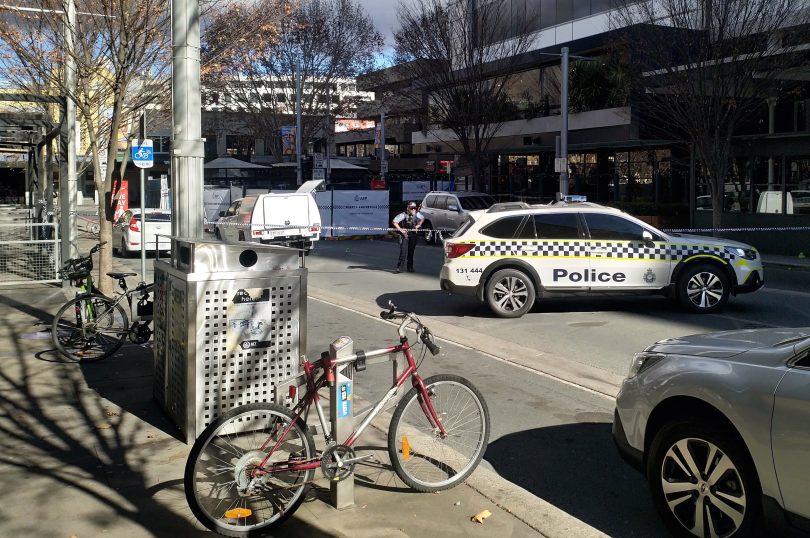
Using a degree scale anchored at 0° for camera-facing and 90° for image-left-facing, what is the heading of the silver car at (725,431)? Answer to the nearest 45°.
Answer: approximately 90°

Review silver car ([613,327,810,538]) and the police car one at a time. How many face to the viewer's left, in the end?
1

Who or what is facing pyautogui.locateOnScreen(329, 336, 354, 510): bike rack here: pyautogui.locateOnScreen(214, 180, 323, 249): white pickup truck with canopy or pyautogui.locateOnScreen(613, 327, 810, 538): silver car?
the silver car

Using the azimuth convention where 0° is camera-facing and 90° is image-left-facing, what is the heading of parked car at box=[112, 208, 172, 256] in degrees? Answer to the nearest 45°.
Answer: approximately 135°

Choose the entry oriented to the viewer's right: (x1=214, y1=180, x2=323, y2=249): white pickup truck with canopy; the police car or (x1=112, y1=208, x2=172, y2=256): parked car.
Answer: the police car

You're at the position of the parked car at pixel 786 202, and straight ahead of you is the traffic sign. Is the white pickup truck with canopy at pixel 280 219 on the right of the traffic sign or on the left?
right

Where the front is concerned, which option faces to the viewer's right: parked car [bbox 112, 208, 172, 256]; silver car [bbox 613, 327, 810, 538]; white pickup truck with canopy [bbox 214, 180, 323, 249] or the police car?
the police car

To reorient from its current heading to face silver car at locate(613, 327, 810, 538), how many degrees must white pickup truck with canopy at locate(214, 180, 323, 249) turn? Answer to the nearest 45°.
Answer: approximately 135° to its left

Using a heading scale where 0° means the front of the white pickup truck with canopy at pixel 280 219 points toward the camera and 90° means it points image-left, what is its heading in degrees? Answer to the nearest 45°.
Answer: approximately 135°

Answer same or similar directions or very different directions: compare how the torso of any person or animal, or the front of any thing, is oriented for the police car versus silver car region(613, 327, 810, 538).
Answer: very different directions

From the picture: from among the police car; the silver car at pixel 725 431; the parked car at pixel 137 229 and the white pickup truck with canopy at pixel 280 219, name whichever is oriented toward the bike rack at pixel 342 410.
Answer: the silver car

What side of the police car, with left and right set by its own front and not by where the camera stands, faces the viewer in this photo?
right

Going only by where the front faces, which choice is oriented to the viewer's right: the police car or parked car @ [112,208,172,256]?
the police car
